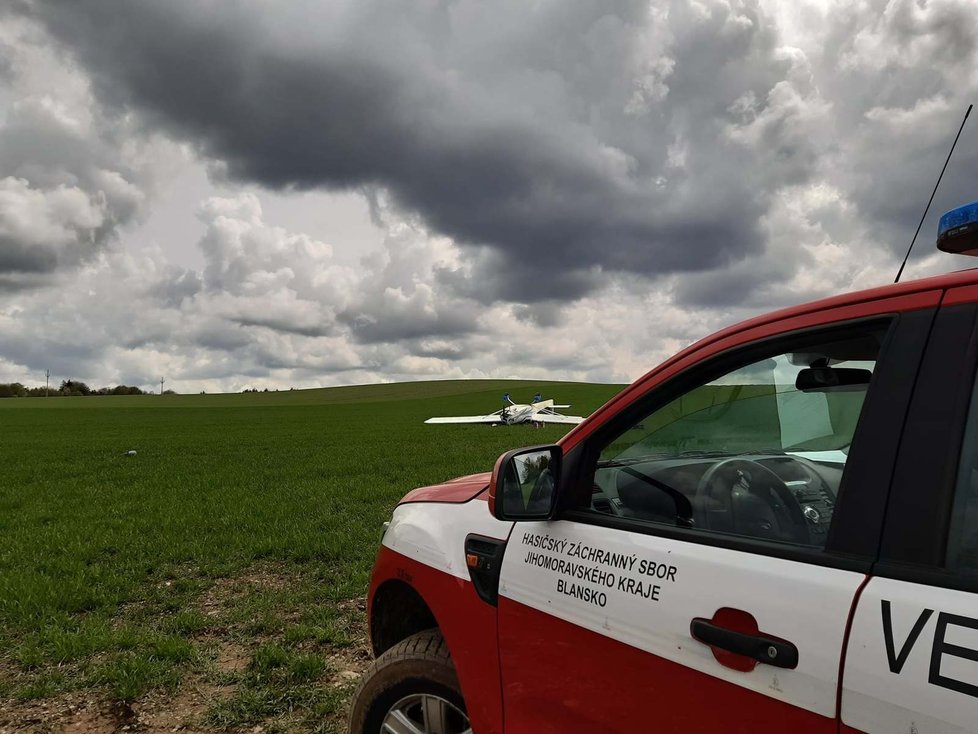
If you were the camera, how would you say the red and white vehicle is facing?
facing away from the viewer and to the left of the viewer
